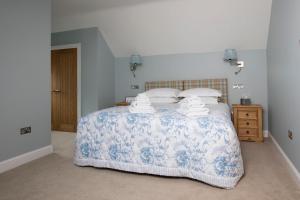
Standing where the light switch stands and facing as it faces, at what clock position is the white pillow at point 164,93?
The white pillow is roughly at 2 o'clock from the light switch.

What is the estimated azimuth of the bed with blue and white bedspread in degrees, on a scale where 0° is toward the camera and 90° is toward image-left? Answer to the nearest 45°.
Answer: approximately 0°

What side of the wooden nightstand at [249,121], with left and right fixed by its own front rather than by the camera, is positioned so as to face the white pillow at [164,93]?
right

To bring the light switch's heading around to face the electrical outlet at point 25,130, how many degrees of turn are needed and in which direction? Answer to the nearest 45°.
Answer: approximately 45° to its right

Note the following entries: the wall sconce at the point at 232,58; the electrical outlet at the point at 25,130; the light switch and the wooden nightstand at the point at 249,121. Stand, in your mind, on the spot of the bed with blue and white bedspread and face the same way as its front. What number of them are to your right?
1

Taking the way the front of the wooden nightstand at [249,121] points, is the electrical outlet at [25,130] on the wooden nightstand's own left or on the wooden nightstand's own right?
on the wooden nightstand's own right

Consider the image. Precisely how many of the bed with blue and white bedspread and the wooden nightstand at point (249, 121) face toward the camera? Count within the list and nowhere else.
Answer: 2

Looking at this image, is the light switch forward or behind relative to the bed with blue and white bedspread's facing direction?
behind

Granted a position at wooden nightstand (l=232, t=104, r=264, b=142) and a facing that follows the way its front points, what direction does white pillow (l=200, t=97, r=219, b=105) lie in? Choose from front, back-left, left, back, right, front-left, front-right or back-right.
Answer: front-right

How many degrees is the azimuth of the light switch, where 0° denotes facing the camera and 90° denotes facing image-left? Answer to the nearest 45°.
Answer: approximately 0°
